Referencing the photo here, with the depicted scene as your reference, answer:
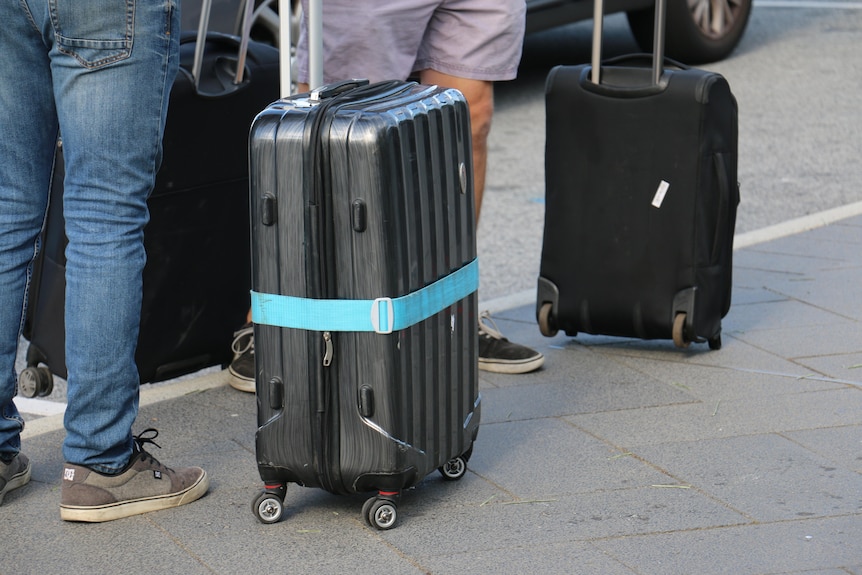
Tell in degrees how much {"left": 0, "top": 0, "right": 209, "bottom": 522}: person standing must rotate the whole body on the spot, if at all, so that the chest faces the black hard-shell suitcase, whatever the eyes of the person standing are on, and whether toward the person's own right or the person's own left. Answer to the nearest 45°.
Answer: approximately 90° to the person's own right

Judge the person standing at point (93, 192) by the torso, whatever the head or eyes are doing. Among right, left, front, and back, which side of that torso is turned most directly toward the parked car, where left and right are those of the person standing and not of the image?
front

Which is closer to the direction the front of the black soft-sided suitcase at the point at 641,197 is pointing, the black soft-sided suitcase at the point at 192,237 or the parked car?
the parked car

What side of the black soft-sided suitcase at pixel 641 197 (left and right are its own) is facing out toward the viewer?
back

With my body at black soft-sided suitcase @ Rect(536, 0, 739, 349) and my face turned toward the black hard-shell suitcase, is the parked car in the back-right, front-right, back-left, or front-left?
back-right

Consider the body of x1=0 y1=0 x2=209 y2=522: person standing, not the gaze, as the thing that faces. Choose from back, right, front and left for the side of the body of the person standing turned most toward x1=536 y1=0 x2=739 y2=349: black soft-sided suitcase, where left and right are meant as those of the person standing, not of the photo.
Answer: front

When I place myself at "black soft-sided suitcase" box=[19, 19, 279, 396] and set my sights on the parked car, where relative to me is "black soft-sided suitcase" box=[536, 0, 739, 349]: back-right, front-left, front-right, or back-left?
front-right

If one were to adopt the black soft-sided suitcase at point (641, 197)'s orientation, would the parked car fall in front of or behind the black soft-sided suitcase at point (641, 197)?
in front

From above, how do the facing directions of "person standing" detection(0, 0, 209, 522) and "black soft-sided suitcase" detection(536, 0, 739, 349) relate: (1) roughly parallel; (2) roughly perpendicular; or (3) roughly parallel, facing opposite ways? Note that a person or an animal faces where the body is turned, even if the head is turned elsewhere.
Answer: roughly parallel

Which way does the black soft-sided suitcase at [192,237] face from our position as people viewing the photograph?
facing away from the viewer

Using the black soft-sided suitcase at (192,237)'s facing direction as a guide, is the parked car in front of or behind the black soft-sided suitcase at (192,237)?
in front

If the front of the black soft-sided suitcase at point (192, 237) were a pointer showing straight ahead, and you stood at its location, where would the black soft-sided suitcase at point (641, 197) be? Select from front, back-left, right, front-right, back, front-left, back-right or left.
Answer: right

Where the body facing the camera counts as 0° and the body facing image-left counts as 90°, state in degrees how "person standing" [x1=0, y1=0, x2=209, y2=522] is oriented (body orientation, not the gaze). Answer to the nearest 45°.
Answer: approximately 225°

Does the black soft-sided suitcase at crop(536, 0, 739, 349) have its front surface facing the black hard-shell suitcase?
no

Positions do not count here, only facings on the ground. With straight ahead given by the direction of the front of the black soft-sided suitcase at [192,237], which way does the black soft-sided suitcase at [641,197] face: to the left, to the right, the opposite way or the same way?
the same way
